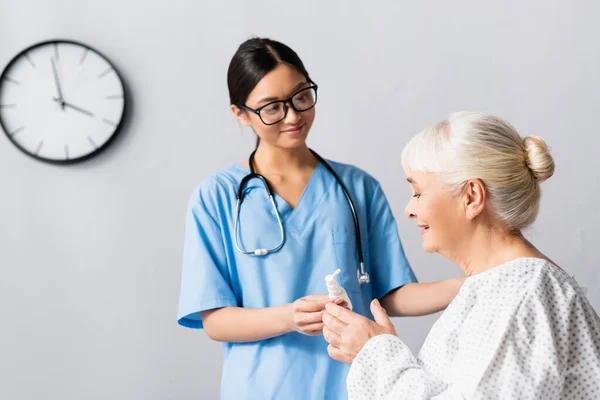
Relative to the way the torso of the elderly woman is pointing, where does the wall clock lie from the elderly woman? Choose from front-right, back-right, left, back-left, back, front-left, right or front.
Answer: front-right

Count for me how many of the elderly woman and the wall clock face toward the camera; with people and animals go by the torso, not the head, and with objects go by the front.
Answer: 1

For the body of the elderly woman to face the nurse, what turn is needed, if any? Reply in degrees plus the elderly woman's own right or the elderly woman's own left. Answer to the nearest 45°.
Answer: approximately 45° to the elderly woman's own right

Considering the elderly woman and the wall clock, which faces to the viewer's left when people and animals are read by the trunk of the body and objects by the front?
the elderly woman

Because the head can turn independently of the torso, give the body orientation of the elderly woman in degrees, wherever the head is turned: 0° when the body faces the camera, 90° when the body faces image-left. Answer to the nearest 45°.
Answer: approximately 90°

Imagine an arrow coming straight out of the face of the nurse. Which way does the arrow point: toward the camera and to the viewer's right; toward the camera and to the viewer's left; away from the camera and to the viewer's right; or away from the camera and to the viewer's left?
toward the camera and to the viewer's right

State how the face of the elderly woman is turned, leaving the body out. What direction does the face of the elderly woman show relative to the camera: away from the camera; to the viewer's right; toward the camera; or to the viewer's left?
to the viewer's left

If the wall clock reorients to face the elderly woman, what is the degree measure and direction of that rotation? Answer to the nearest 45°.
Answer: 0° — it already faces them
